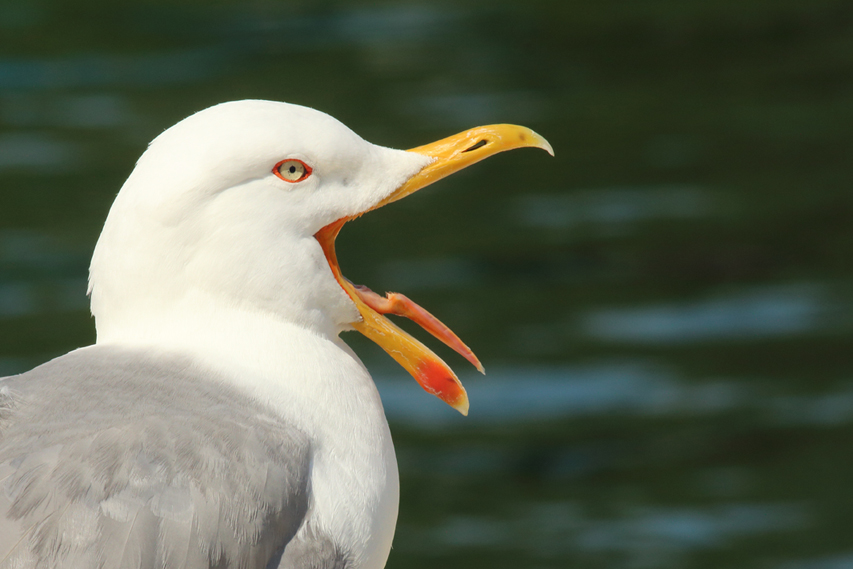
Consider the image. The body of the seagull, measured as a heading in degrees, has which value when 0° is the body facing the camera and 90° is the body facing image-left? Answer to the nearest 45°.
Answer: approximately 270°
